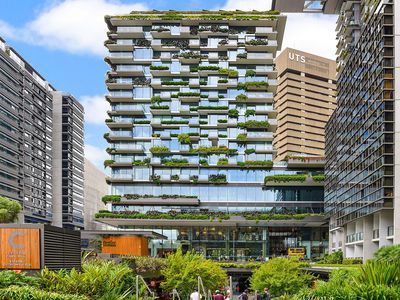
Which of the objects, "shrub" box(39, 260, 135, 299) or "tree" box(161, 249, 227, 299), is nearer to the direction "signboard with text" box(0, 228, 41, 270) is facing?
the shrub

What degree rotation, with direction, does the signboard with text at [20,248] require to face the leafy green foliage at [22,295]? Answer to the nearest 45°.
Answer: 0° — it already faces it

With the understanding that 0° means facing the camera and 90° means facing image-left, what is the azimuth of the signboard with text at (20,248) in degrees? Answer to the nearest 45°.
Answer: approximately 0°

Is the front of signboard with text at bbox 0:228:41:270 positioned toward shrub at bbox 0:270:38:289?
yes

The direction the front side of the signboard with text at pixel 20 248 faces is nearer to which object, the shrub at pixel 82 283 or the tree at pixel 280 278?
the shrub
